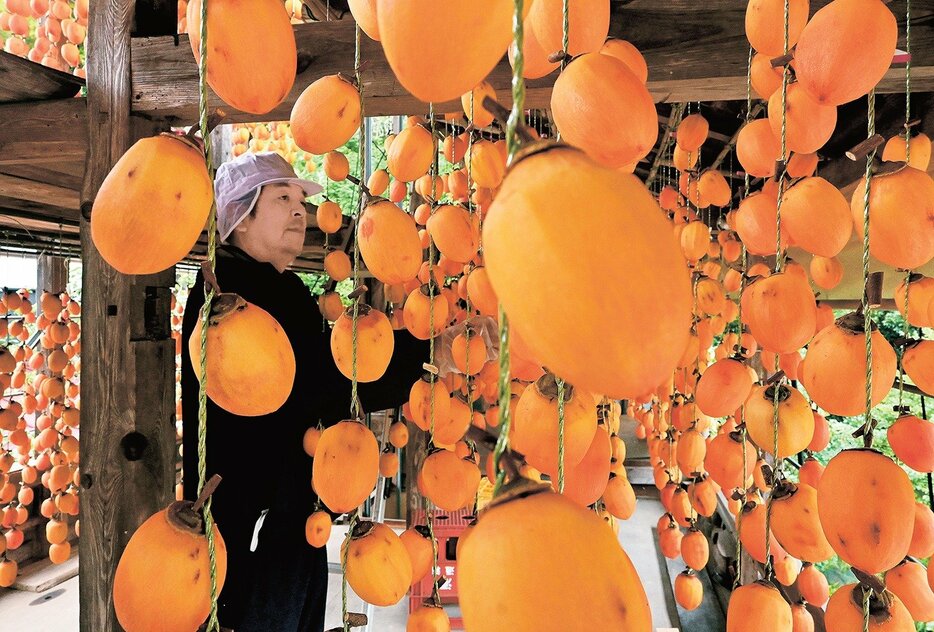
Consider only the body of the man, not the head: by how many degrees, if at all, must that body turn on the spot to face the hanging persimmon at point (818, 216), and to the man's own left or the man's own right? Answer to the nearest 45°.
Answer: approximately 45° to the man's own right

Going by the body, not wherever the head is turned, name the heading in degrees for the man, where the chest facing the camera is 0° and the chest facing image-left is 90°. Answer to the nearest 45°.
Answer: approximately 270°

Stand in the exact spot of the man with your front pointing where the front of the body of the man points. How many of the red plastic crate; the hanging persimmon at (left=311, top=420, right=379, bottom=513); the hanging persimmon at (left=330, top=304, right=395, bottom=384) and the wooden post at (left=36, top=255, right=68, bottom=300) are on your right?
2

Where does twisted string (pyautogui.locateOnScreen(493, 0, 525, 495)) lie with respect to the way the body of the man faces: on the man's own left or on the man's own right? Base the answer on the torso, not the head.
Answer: on the man's own right

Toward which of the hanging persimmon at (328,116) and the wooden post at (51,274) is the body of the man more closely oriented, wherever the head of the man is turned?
the hanging persimmon

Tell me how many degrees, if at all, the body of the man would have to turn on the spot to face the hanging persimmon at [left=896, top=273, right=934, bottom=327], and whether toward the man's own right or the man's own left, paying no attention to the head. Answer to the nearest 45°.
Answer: approximately 45° to the man's own right

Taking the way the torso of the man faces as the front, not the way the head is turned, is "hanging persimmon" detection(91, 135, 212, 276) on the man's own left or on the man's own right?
on the man's own right

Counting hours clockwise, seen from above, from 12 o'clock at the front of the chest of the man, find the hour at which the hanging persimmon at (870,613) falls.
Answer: The hanging persimmon is roughly at 2 o'clock from the man.
